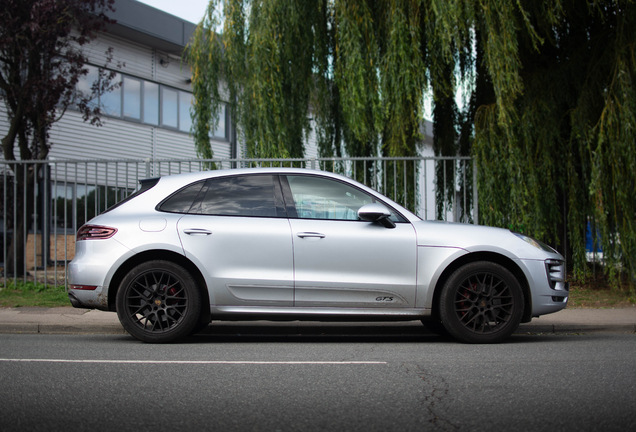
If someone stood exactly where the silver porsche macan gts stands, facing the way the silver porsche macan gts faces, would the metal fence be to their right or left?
on their left

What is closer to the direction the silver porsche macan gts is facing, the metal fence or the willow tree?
the willow tree

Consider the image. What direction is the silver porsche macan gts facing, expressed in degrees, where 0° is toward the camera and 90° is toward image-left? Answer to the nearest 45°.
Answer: approximately 270°

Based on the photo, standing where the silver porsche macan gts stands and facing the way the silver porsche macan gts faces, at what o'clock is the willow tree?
The willow tree is roughly at 10 o'clock from the silver porsche macan gts.
